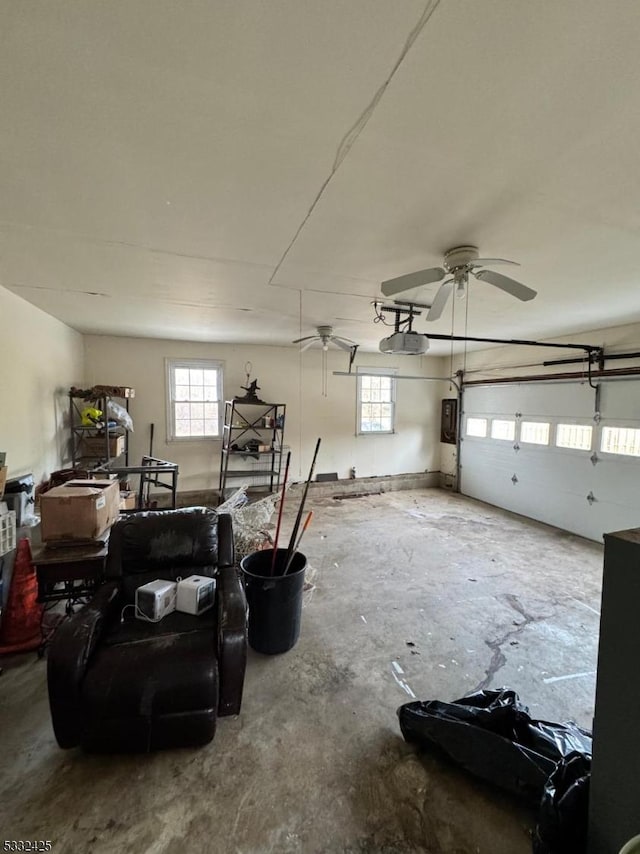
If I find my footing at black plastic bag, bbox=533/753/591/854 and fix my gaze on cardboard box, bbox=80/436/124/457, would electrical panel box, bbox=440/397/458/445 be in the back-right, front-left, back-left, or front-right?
front-right

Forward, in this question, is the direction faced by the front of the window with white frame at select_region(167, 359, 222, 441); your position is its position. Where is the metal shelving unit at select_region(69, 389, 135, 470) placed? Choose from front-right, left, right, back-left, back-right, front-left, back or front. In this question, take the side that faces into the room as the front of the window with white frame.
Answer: front-right

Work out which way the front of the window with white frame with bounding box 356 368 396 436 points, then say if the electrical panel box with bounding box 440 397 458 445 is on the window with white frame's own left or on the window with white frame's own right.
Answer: on the window with white frame's own left

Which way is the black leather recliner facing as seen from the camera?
toward the camera

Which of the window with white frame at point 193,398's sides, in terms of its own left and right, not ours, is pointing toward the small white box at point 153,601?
front

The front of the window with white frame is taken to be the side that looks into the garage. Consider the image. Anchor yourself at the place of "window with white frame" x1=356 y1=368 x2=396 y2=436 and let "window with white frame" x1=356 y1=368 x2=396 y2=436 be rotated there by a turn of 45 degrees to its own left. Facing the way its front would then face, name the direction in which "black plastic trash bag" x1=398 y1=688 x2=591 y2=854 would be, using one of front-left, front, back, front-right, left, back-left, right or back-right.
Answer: front-right

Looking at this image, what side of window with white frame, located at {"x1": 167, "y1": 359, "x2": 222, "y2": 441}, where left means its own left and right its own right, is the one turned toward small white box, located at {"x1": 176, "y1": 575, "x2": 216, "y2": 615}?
front

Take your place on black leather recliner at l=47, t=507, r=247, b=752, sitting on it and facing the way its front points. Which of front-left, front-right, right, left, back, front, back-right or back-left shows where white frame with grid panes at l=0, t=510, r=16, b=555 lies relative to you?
back-right

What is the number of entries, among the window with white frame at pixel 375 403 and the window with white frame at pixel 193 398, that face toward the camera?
2

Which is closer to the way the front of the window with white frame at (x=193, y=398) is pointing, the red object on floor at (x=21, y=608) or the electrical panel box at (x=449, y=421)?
the red object on floor

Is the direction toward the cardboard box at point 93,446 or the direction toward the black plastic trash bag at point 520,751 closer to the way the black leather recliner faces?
the black plastic trash bag

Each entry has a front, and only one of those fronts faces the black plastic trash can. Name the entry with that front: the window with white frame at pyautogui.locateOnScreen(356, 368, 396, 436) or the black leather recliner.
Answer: the window with white frame

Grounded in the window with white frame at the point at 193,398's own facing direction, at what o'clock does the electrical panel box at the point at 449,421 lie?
The electrical panel box is roughly at 9 o'clock from the window with white frame.

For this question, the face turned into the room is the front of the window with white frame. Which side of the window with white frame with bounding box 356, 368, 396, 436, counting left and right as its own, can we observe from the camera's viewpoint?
front

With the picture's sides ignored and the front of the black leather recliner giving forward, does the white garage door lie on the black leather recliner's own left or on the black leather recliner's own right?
on the black leather recliner's own left
